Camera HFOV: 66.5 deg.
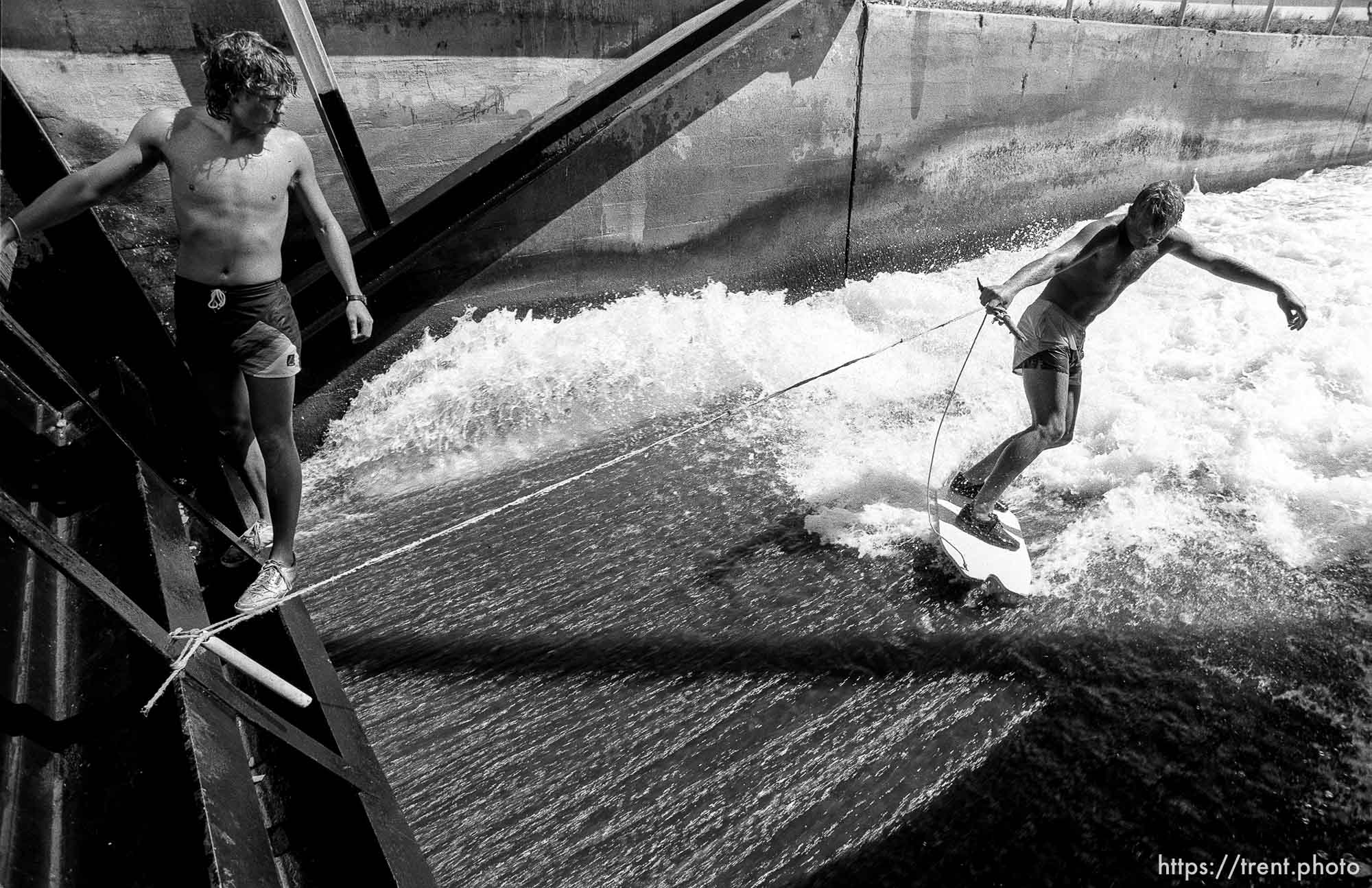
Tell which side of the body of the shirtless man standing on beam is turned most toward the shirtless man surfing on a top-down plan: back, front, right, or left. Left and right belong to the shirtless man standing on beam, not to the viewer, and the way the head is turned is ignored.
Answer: left

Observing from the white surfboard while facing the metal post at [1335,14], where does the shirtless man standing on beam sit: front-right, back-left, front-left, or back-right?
back-left

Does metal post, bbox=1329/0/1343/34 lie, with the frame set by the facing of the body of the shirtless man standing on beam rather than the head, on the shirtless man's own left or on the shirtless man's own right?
on the shirtless man's own left

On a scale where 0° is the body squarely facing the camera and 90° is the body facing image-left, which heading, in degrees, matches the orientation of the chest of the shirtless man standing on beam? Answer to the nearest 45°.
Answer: approximately 0°

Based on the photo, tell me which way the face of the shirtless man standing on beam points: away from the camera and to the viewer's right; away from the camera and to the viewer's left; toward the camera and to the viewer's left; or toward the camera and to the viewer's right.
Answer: toward the camera and to the viewer's right

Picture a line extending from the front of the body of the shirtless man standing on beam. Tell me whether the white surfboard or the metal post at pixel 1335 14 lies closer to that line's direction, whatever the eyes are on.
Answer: the white surfboard

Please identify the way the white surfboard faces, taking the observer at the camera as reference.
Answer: facing the viewer and to the right of the viewer

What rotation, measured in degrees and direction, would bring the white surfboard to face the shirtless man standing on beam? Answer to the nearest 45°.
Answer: approximately 90° to its right

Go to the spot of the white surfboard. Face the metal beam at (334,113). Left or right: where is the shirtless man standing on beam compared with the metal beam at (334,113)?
left
